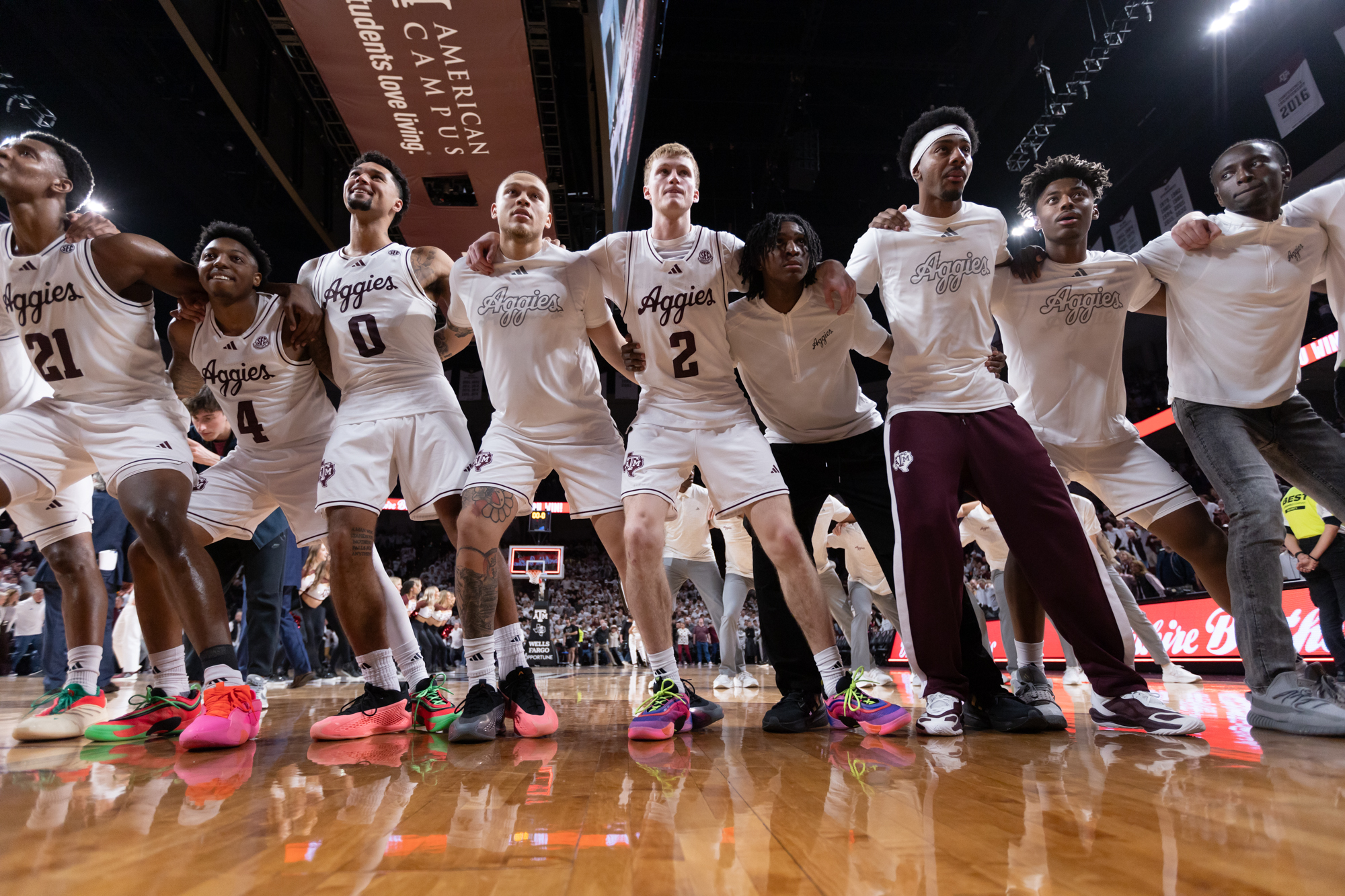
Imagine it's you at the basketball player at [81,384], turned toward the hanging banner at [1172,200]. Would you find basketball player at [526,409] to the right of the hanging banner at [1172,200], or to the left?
right

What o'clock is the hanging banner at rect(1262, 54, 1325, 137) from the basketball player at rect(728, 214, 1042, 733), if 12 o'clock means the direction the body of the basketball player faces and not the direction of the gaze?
The hanging banner is roughly at 7 o'clock from the basketball player.

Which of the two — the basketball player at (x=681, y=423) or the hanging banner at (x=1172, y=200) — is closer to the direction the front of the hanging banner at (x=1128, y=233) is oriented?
the basketball player

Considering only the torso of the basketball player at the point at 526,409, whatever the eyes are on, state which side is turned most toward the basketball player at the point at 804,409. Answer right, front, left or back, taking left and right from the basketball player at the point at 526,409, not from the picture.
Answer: left

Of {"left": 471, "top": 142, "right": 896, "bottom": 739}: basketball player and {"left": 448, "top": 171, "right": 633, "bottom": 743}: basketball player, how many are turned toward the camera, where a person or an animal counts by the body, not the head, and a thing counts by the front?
2

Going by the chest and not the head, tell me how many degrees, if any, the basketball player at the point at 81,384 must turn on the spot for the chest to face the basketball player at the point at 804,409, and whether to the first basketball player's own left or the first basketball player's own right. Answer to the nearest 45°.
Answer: approximately 90° to the first basketball player's own left

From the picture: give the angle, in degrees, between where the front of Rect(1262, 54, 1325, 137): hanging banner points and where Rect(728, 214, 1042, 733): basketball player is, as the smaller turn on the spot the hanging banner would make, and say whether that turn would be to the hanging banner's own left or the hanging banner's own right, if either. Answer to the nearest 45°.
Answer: approximately 45° to the hanging banner's own left

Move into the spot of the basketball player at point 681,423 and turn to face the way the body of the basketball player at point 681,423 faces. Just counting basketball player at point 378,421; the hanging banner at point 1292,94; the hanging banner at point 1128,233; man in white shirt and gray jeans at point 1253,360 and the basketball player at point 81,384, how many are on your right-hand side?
2

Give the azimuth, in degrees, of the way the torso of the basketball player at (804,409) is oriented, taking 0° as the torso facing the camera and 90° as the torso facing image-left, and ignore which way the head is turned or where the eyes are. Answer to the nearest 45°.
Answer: approximately 0°

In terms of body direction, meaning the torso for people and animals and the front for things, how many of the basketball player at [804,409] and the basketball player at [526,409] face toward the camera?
2
